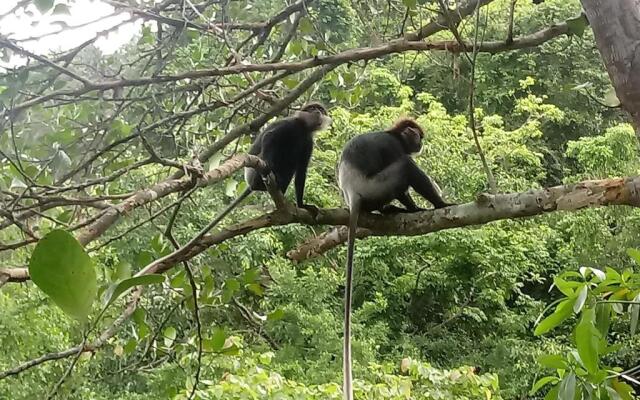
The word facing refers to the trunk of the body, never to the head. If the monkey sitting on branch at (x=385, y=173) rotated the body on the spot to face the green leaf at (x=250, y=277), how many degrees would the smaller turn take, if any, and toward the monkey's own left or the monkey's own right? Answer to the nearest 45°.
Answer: approximately 135° to the monkey's own left

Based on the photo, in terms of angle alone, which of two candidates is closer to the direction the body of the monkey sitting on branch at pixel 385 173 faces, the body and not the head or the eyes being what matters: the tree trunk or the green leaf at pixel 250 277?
the tree trunk

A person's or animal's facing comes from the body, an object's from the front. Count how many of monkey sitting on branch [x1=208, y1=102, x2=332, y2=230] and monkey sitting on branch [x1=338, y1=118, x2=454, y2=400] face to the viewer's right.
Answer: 2

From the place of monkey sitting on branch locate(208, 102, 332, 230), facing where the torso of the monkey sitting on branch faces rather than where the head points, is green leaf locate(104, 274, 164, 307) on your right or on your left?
on your right

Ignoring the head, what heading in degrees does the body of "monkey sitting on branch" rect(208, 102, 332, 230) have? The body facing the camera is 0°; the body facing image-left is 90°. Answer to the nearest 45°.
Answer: approximately 270°

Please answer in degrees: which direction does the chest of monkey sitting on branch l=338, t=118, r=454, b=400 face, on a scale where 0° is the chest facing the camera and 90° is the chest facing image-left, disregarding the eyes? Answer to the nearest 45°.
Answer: approximately 270°
